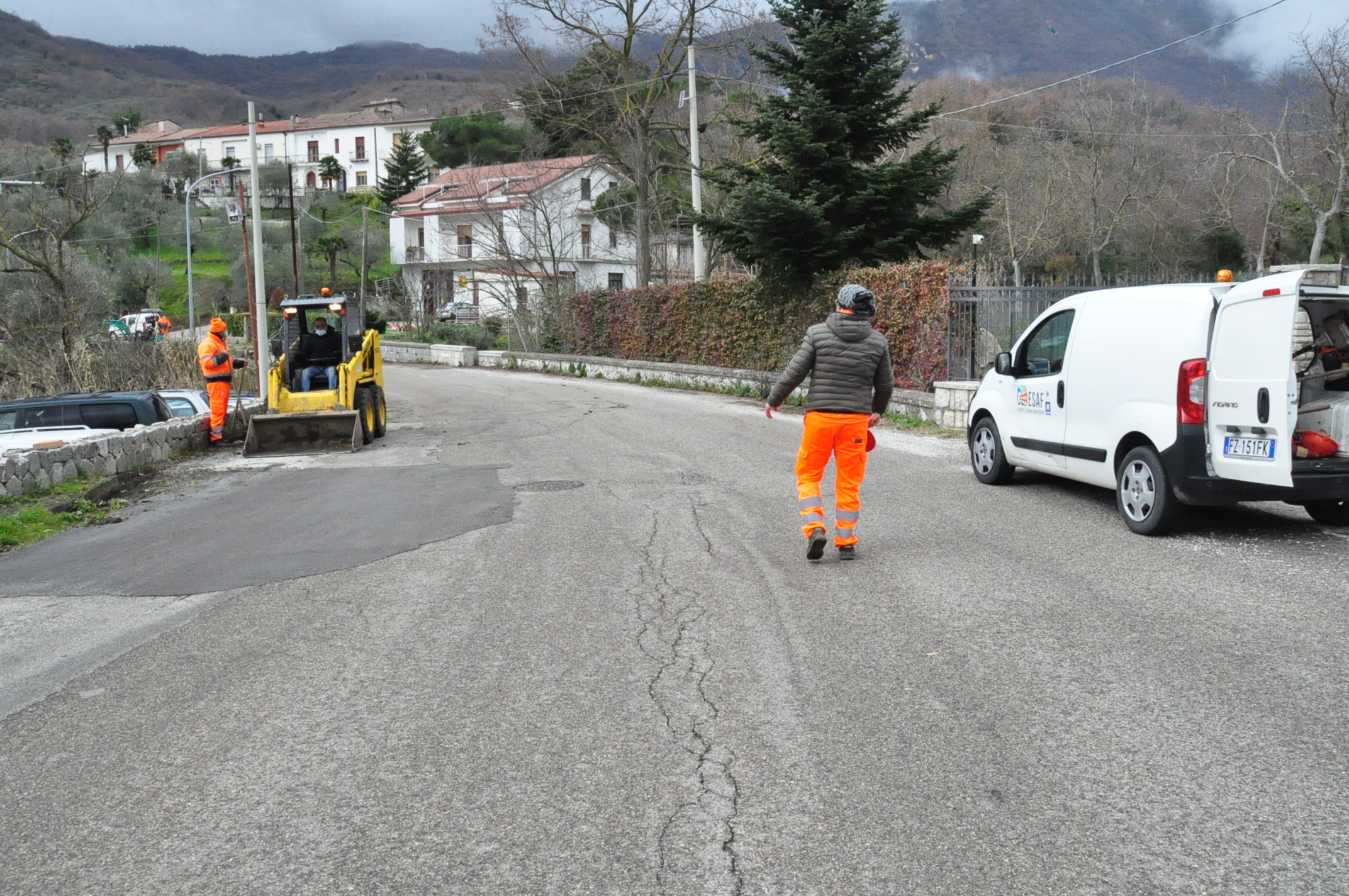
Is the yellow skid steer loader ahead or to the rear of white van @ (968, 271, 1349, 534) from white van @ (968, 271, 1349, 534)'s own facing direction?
ahead

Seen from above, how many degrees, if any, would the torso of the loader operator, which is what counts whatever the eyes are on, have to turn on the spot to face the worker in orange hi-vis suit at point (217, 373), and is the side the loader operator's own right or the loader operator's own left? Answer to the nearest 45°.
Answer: approximately 90° to the loader operator's own right

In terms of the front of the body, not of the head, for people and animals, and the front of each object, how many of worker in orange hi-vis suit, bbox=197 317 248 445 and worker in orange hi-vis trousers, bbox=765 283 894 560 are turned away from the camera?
1

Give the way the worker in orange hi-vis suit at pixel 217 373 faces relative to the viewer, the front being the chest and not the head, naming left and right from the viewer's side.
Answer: facing to the right of the viewer

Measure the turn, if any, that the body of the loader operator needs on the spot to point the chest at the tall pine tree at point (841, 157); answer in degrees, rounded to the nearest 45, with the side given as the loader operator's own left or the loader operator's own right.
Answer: approximately 90° to the loader operator's own left

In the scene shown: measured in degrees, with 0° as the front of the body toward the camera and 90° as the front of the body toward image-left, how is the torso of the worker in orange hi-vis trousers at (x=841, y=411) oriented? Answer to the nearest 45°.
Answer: approximately 180°

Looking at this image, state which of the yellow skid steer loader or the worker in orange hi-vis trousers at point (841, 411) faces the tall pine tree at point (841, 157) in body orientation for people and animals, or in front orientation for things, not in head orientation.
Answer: the worker in orange hi-vis trousers

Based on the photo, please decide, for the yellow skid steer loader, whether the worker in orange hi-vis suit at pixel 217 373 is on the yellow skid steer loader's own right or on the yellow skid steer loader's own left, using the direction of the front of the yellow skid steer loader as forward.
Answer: on the yellow skid steer loader's own right

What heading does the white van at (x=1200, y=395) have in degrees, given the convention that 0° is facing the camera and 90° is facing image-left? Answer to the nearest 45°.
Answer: approximately 135°

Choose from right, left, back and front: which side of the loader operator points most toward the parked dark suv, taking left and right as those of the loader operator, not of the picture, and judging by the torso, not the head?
right

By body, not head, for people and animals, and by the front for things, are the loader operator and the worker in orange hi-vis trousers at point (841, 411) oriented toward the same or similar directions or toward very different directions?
very different directions
